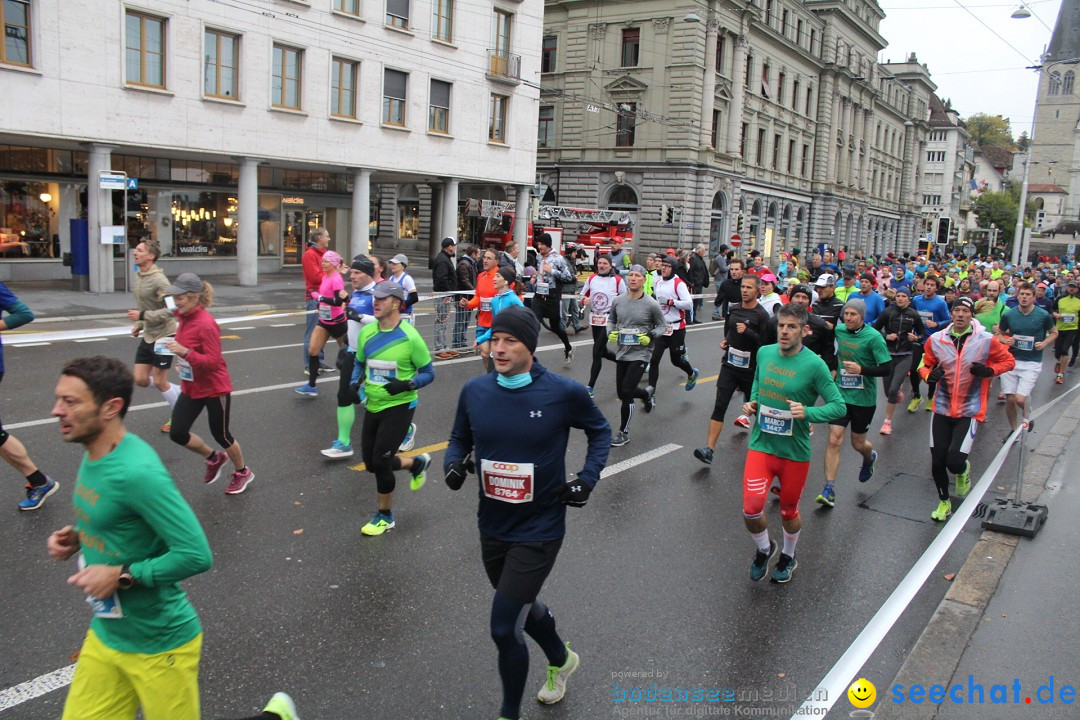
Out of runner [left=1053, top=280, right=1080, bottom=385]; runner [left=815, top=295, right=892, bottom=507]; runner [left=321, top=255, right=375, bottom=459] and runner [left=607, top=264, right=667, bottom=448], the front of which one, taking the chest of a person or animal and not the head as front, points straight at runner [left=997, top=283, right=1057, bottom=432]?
runner [left=1053, top=280, right=1080, bottom=385]

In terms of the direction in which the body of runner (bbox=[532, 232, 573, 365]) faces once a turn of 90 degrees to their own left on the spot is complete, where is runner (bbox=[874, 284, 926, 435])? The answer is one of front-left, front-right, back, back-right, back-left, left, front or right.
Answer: front

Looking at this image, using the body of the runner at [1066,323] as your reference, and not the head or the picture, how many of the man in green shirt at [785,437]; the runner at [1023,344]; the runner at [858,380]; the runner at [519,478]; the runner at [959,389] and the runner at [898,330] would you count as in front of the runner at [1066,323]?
6

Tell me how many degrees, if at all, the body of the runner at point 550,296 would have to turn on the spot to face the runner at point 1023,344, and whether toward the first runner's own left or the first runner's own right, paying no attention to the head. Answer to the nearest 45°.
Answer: approximately 90° to the first runner's own left

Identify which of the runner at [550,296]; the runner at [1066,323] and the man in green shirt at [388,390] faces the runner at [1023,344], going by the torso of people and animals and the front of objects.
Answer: the runner at [1066,323]

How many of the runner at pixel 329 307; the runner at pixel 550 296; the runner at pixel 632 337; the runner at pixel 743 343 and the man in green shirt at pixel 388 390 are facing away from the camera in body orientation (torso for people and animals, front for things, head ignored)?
0

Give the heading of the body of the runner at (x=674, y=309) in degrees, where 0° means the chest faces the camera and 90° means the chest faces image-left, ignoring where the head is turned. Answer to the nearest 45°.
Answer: approximately 45°

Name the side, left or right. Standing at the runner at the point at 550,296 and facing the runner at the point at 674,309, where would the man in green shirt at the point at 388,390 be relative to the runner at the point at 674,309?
right

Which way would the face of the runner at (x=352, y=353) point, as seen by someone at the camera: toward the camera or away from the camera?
toward the camera

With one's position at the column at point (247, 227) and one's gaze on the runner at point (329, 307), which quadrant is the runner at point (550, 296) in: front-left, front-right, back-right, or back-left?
front-left

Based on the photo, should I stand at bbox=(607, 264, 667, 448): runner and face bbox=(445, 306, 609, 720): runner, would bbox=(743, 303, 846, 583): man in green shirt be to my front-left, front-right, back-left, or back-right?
front-left

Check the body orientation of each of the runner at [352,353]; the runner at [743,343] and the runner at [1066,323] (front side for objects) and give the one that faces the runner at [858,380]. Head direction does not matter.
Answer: the runner at [1066,323]

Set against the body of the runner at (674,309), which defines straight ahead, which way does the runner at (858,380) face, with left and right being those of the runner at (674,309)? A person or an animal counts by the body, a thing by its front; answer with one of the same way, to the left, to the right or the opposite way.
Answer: the same way

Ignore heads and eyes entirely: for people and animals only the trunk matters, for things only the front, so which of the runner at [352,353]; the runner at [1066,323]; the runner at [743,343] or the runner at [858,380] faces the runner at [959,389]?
the runner at [1066,323]

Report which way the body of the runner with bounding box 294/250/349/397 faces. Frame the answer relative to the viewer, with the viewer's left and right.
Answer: facing the viewer and to the left of the viewer

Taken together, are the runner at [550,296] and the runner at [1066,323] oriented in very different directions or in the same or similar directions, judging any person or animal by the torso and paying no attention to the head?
same or similar directions

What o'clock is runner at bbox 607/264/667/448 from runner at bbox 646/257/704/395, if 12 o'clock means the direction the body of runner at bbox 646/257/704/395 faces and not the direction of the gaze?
runner at bbox 607/264/667/448 is roughly at 11 o'clock from runner at bbox 646/257/704/395.

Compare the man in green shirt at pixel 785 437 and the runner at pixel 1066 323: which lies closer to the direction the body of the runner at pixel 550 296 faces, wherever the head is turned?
the man in green shirt

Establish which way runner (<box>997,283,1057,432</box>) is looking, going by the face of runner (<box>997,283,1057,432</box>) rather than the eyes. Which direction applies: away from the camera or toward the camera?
toward the camera
